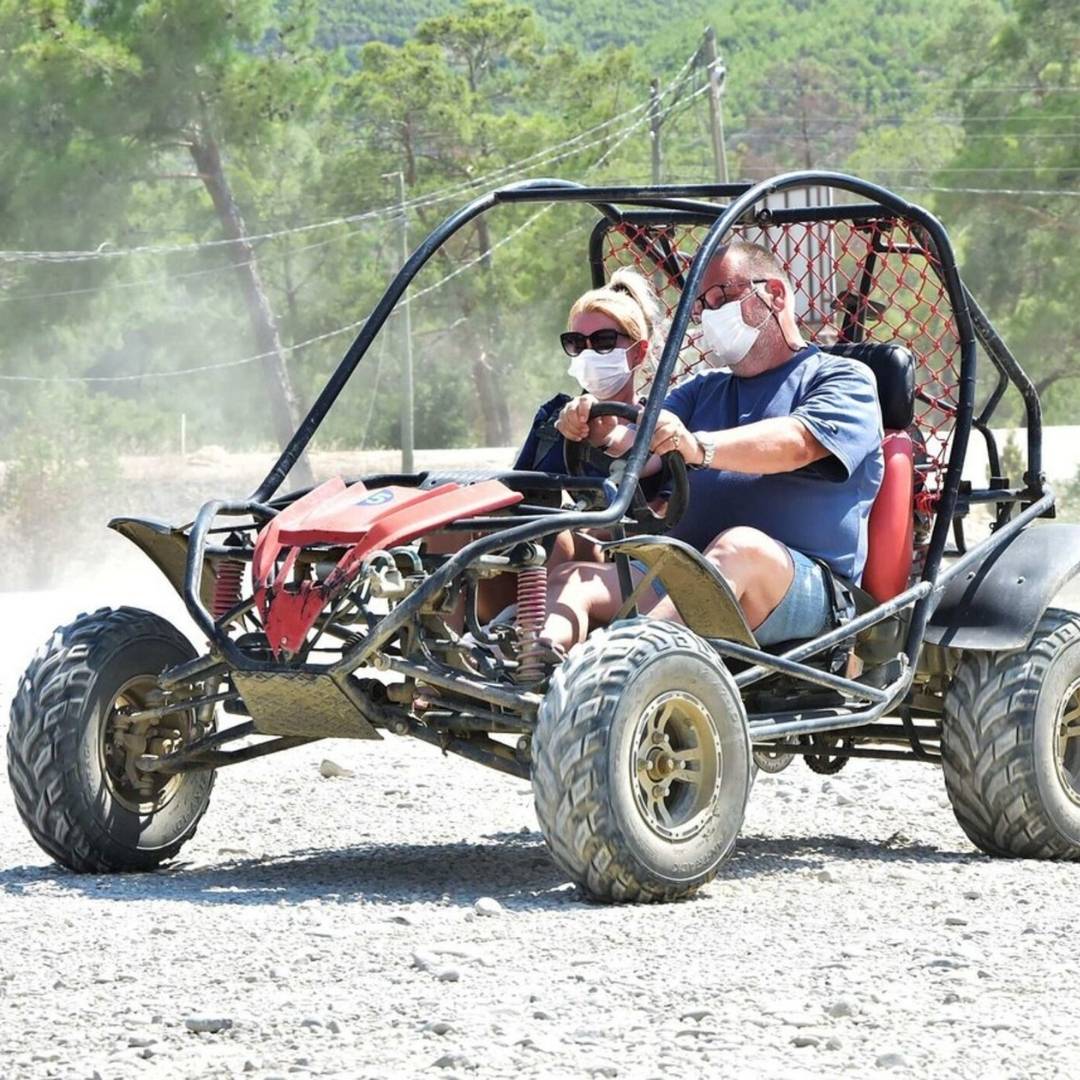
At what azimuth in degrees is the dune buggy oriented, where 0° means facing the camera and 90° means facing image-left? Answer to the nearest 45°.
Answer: approximately 45°

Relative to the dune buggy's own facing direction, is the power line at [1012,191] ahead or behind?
behind

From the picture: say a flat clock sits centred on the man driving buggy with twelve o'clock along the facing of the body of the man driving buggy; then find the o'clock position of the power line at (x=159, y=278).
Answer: The power line is roughly at 4 o'clock from the man driving buggy.

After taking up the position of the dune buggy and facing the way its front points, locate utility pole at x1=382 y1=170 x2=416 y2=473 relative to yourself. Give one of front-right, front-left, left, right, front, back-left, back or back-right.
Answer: back-right

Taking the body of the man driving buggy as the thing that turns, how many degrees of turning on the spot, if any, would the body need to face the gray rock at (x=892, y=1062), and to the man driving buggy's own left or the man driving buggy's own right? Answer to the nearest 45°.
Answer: approximately 45° to the man driving buggy's own left

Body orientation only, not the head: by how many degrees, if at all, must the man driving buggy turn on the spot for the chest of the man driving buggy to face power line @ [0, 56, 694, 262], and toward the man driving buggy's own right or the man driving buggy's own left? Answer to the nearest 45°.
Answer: approximately 135° to the man driving buggy's own right

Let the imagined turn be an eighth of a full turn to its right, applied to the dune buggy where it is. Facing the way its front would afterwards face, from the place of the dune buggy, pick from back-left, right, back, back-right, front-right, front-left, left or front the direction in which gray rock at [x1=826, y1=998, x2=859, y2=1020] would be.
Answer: left

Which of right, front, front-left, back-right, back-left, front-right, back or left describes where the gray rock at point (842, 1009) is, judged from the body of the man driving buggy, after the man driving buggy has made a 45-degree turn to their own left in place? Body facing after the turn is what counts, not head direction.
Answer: front

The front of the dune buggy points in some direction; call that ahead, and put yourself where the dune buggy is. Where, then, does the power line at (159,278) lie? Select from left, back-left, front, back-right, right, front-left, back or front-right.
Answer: back-right

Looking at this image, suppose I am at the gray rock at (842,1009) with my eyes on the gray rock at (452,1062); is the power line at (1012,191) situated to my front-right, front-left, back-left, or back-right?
back-right

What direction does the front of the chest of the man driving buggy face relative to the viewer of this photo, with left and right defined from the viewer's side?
facing the viewer and to the left of the viewer

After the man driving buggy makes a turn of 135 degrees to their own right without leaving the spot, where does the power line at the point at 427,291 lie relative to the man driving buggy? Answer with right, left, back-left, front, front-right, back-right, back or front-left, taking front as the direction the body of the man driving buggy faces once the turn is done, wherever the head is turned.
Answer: front
